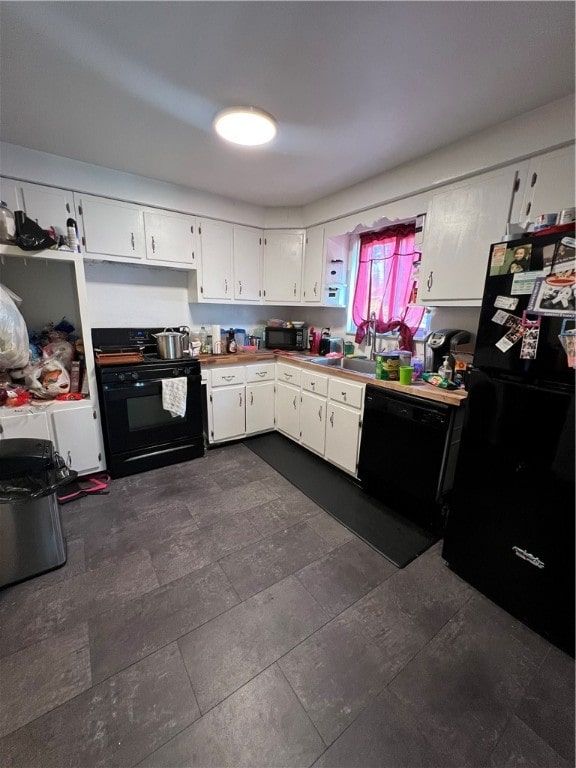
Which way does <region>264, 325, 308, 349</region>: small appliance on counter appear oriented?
toward the camera

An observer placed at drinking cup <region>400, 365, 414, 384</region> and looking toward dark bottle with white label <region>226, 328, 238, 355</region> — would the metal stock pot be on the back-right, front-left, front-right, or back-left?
front-left

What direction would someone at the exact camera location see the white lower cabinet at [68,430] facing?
facing the viewer

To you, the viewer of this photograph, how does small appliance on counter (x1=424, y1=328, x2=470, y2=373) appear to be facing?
facing the viewer and to the left of the viewer

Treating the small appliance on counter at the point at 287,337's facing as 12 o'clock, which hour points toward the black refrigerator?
The black refrigerator is roughly at 11 o'clock from the small appliance on counter.

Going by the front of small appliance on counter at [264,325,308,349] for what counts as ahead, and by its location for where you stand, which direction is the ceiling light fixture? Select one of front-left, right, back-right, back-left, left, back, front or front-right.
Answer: front

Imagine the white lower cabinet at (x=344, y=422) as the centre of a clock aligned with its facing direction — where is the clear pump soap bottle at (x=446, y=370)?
The clear pump soap bottle is roughly at 8 o'clock from the white lower cabinet.

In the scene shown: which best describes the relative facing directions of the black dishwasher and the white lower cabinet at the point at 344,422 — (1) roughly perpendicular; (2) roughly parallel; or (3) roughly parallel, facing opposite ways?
roughly parallel

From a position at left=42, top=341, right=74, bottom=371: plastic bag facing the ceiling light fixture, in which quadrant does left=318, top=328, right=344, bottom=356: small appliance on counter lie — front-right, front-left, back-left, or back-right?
front-left

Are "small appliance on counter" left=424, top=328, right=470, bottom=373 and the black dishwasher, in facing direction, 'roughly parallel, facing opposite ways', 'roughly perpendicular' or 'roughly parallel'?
roughly parallel

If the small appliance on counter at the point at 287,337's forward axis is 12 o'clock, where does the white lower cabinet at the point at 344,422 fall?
The white lower cabinet is roughly at 11 o'clock from the small appliance on counter.

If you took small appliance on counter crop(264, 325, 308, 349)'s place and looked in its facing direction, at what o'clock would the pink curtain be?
The pink curtain is roughly at 10 o'clock from the small appliance on counter.

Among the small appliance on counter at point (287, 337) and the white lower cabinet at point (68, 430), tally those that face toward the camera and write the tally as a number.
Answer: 2

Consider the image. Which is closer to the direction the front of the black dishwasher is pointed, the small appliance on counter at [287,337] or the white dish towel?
the white dish towel

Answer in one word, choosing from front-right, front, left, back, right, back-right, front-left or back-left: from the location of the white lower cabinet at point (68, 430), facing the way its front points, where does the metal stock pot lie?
left
